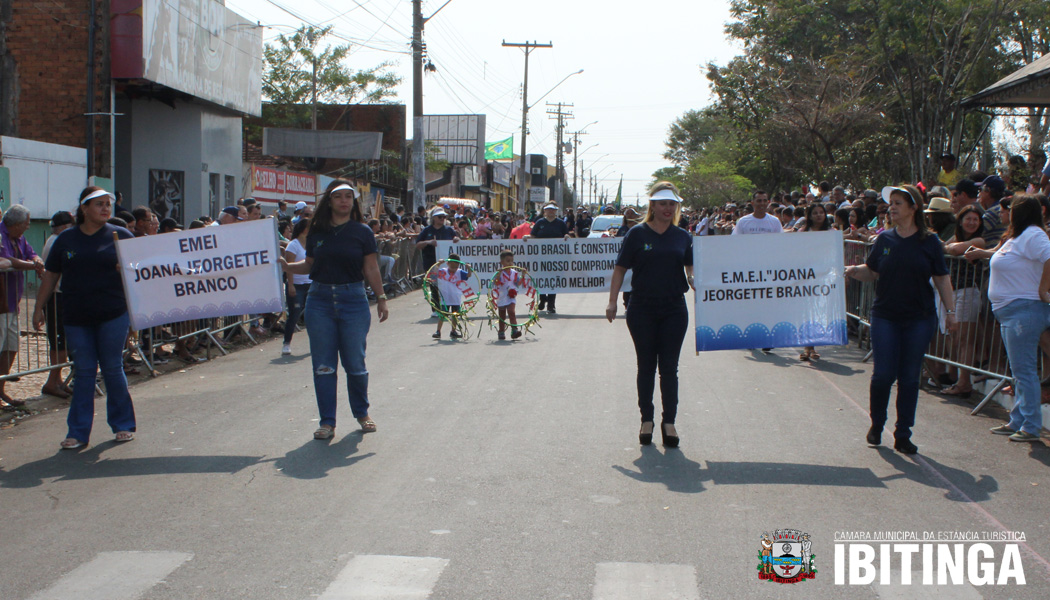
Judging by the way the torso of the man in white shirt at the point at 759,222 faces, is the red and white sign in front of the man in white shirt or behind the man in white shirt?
behind

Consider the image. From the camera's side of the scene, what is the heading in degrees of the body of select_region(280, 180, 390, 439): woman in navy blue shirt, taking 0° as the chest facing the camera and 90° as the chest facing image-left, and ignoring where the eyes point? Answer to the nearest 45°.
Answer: approximately 0°

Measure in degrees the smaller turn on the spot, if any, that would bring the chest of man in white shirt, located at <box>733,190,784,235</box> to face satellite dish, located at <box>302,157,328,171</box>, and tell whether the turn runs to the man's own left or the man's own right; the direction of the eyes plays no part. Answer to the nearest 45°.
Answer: approximately 135° to the man's own right

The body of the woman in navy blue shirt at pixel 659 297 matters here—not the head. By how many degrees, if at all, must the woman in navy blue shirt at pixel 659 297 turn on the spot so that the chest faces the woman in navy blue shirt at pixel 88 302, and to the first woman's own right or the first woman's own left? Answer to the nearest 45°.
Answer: approximately 90° to the first woman's own right

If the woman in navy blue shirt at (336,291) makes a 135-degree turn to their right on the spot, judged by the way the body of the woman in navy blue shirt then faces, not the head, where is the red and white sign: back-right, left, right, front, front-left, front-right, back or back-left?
front-right
